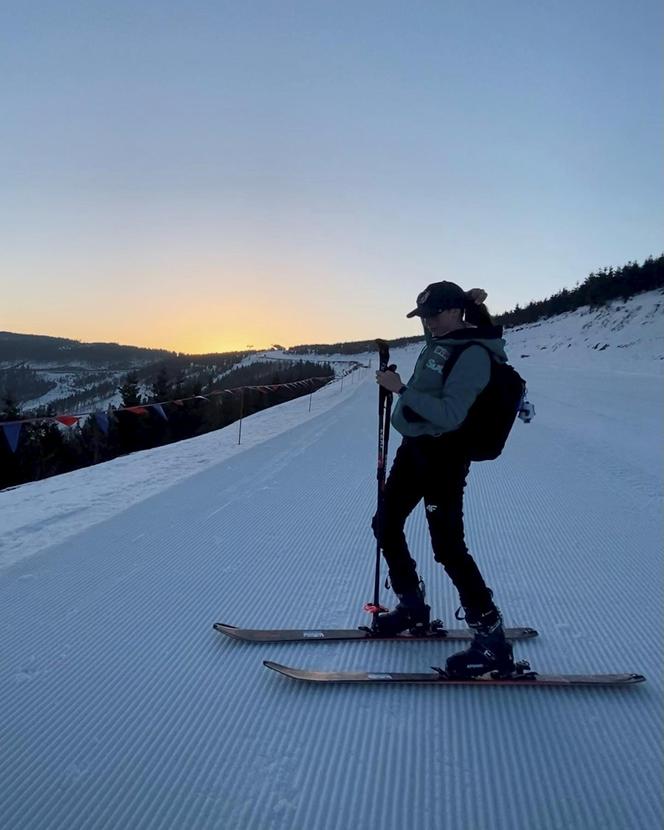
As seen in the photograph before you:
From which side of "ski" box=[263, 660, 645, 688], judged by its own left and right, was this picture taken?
left

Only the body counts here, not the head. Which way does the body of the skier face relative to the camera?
to the viewer's left

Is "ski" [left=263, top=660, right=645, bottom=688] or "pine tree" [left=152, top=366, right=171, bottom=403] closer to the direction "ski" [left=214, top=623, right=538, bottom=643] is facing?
the pine tree

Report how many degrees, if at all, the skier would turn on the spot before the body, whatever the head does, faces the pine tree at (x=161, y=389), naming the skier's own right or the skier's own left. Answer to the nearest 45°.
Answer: approximately 45° to the skier's own right

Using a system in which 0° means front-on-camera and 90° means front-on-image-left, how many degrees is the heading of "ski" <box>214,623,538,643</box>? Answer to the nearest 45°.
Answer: approximately 90°
